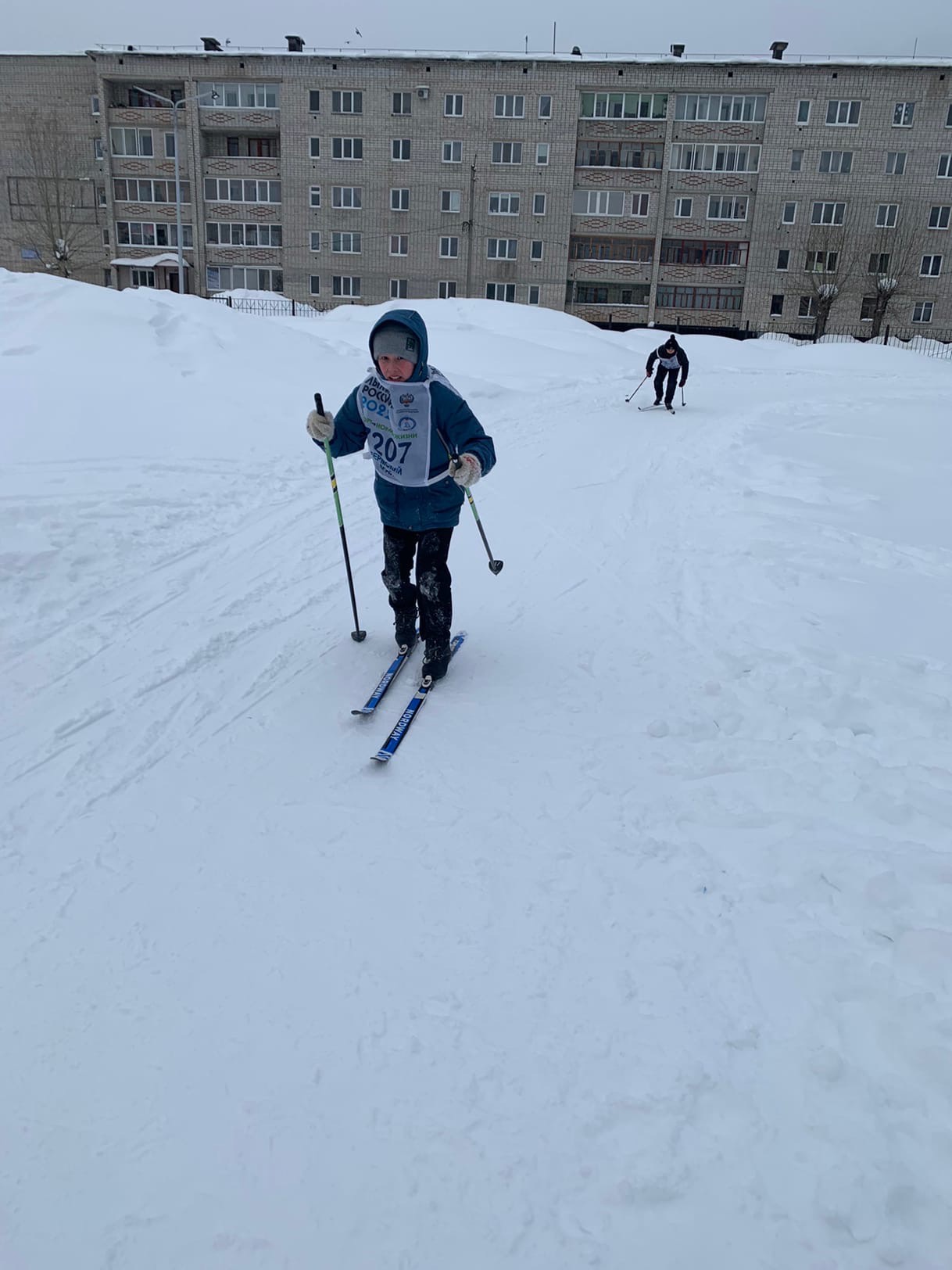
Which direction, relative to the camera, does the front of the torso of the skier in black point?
toward the camera

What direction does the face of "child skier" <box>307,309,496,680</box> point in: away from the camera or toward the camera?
toward the camera

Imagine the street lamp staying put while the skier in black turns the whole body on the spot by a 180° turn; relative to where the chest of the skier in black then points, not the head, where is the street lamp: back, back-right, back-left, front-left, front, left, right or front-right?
front-left

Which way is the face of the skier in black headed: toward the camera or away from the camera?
toward the camera

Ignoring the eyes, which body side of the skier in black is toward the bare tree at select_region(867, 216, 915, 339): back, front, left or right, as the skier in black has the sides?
back

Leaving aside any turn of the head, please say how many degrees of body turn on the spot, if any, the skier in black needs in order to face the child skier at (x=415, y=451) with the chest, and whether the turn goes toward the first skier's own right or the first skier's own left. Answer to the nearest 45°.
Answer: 0° — they already face them

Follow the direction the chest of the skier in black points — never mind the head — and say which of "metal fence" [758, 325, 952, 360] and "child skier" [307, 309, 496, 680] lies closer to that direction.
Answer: the child skier

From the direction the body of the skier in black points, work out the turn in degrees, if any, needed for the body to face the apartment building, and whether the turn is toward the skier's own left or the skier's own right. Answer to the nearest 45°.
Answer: approximately 180°

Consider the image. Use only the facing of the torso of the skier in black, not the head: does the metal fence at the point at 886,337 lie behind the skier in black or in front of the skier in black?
behind

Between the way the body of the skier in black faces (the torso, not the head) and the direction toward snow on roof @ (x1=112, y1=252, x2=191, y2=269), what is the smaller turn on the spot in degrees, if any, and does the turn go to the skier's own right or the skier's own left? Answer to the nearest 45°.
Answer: approximately 135° to the skier's own right
